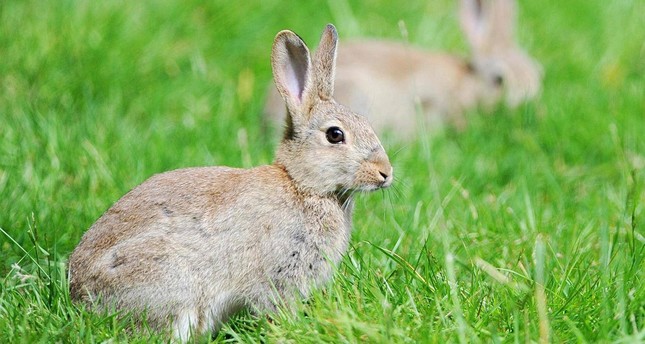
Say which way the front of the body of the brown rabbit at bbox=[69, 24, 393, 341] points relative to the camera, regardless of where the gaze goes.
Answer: to the viewer's right

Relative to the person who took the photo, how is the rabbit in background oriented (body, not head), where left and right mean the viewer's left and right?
facing to the right of the viewer

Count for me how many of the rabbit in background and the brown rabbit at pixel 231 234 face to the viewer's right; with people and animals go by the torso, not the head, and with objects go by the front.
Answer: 2

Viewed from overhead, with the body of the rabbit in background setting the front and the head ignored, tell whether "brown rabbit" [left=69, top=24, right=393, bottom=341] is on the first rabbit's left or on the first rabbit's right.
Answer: on the first rabbit's right
